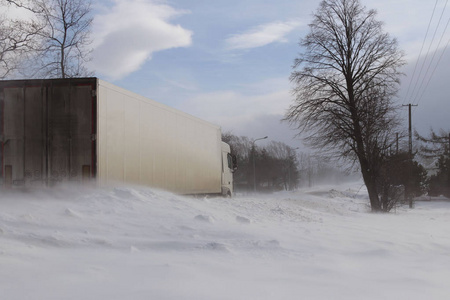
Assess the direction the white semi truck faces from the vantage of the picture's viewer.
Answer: facing away from the viewer and to the right of the viewer
